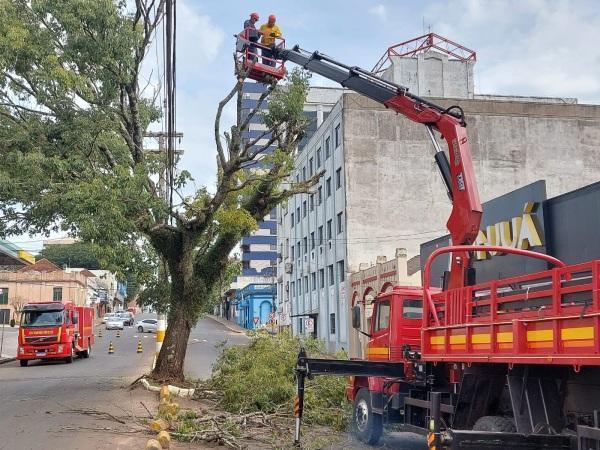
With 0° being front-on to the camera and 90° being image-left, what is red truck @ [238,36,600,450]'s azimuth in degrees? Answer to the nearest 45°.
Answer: approximately 135°

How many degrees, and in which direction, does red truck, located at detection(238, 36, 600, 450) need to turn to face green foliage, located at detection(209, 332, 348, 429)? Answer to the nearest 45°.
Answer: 0° — it already faces it

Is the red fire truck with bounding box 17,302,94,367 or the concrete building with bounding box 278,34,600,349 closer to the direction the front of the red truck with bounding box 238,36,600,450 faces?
the red fire truck

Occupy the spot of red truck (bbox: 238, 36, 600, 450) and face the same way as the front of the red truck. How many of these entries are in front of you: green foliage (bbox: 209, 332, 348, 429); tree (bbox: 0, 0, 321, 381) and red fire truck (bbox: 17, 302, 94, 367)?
3

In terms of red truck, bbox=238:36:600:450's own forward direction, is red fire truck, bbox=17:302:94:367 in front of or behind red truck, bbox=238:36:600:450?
in front

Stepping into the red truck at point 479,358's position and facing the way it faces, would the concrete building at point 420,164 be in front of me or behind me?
in front

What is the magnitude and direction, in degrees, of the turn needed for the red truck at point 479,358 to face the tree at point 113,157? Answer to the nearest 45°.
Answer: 0° — it already faces it

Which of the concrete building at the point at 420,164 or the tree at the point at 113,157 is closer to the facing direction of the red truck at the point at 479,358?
the tree
